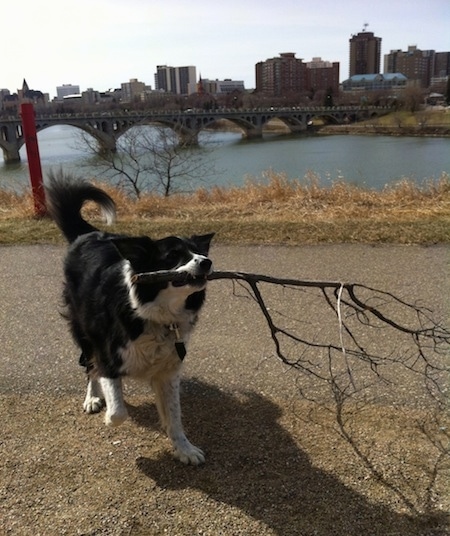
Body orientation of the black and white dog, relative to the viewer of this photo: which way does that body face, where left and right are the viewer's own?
facing the viewer and to the right of the viewer

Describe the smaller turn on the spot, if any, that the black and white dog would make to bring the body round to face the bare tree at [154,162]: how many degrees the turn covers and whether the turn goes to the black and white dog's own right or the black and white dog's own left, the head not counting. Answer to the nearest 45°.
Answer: approximately 135° to the black and white dog's own left

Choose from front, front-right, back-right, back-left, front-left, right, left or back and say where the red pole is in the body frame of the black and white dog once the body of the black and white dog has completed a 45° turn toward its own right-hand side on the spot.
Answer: back
